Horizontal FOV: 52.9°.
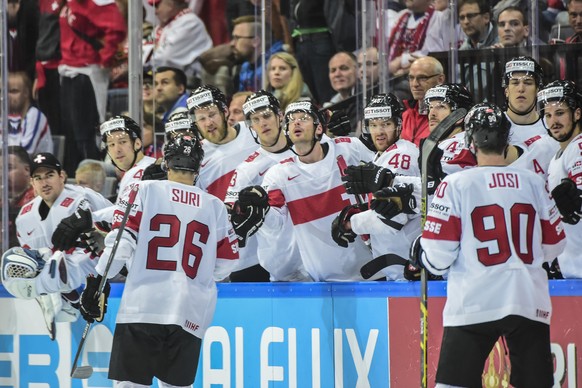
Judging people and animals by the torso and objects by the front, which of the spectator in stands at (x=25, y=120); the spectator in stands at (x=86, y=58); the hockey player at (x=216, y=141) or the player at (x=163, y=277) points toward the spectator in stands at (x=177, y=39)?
the player

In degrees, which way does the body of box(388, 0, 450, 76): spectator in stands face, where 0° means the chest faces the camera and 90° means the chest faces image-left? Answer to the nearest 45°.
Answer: approximately 45°

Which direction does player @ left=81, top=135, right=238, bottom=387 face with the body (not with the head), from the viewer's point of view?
away from the camera

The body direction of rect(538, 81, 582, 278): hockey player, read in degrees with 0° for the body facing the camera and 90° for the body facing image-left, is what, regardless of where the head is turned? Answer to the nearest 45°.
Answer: approximately 45°

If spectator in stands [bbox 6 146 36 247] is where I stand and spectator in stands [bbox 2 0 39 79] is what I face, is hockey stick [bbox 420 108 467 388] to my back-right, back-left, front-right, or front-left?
back-right

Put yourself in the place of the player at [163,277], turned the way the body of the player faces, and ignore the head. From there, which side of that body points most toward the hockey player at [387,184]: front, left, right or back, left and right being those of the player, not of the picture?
right

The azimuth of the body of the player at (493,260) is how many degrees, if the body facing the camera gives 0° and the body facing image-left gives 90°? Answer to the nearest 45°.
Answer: approximately 180°

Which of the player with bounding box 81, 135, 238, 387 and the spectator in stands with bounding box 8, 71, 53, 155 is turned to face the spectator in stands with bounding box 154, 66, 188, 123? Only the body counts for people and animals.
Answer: the player

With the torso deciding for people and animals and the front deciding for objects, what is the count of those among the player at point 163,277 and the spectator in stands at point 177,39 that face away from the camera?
1
